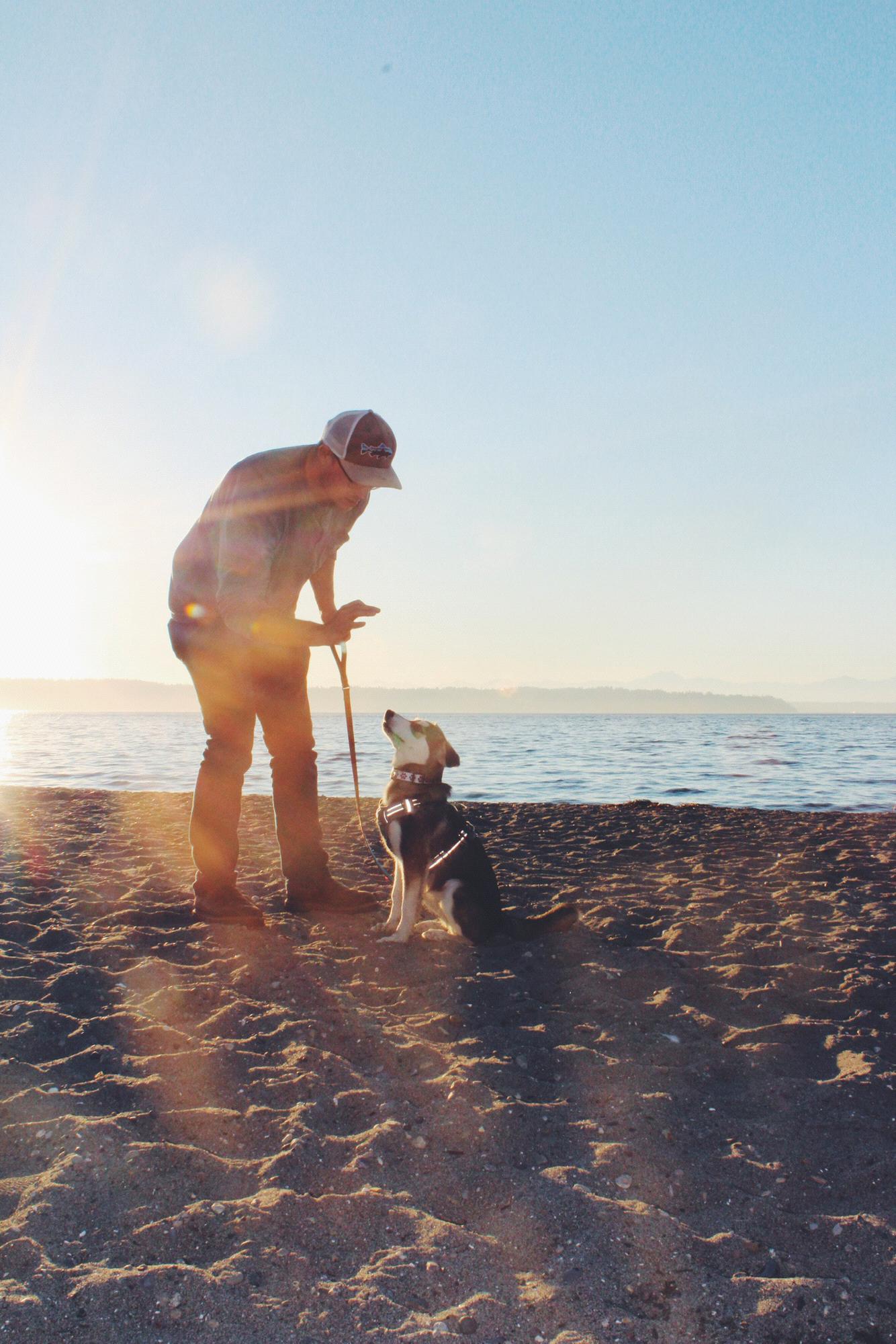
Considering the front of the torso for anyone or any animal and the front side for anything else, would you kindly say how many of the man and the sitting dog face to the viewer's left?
1

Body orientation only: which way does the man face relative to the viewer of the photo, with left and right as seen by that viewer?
facing to the right of the viewer

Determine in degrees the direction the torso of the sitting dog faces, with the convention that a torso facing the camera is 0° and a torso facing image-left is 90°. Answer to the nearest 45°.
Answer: approximately 90°

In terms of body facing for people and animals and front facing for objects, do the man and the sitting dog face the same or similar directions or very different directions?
very different directions
